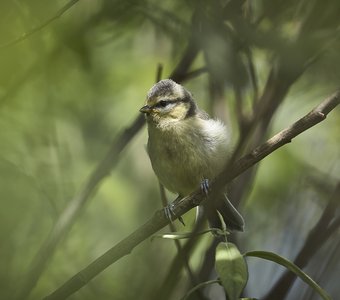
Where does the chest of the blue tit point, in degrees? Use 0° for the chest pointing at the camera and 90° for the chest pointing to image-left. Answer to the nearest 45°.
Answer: approximately 45°
